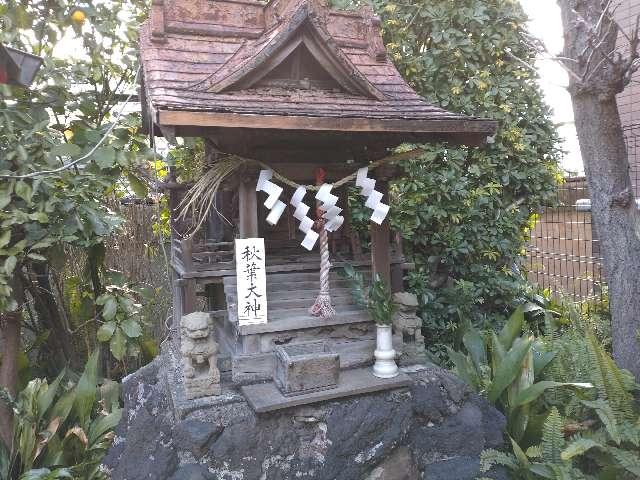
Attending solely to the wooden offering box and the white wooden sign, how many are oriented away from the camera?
0

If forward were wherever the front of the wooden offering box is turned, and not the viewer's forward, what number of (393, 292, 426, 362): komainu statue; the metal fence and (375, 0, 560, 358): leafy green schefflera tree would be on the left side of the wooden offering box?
3

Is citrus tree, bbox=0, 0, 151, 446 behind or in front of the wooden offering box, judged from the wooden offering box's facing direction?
behind

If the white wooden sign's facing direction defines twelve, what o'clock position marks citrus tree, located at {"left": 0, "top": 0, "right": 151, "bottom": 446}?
The citrus tree is roughly at 4 o'clock from the white wooden sign.

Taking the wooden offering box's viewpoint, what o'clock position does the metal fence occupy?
The metal fence is roughly at 9 o'clock from the wooden offering box.

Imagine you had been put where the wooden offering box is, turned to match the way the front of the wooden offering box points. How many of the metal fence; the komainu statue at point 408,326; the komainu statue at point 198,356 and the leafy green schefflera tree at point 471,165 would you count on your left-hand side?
3

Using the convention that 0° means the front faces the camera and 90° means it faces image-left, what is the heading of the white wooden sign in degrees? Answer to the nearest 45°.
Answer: approximately 0°

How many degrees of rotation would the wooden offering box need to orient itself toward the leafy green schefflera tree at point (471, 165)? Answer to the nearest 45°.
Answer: approximately 90° to its left

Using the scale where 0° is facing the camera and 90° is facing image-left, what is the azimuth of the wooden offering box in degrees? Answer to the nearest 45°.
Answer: approximately 315°
